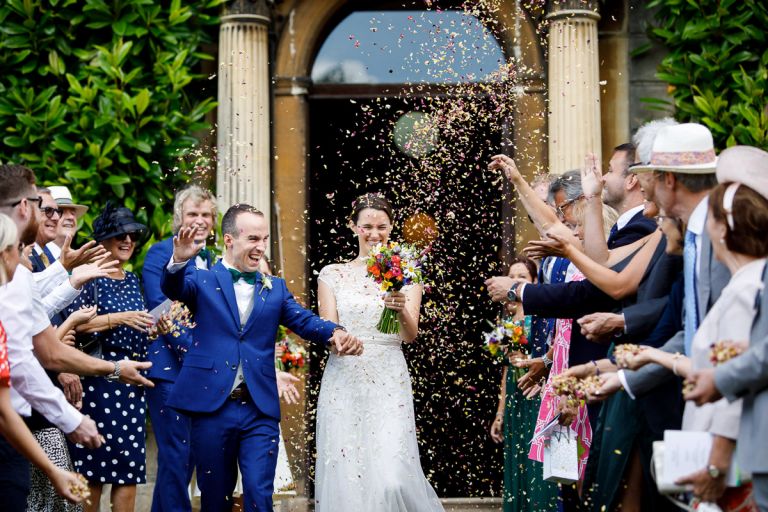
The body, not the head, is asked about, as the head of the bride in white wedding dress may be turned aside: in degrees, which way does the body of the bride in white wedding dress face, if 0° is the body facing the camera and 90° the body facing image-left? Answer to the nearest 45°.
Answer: approximately 0°

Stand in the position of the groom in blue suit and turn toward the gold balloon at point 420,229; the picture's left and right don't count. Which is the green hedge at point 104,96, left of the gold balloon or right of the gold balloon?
left

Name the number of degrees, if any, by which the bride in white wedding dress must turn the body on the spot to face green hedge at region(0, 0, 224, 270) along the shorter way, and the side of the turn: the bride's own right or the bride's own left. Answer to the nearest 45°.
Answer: approximately 135° to the bride's own right
